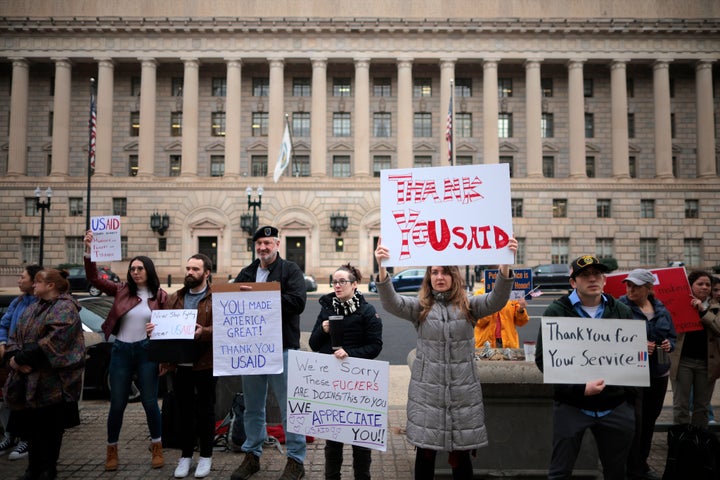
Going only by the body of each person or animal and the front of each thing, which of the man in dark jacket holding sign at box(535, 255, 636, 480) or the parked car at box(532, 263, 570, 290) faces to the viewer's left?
the parked car

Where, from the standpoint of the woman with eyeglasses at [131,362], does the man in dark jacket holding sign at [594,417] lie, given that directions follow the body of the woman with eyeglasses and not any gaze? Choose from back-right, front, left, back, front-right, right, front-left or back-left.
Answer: front-left

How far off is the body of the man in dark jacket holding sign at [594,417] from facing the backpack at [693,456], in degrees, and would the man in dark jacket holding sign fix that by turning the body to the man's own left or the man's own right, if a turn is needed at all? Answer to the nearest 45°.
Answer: approximately 135° to the man's own left

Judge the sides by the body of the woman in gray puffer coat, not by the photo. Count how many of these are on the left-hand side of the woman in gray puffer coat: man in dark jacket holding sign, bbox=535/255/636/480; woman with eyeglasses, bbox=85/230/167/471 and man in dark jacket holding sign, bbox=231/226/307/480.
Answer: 1

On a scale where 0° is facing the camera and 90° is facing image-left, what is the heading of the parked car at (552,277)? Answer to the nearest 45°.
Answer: approximately 90°

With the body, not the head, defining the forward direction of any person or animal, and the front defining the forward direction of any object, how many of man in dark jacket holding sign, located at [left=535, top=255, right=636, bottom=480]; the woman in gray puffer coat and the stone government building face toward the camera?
3

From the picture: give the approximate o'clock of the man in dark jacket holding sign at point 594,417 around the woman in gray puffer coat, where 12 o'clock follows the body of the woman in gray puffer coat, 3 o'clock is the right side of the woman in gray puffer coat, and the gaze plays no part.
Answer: The man in dark jacket holding sign is roughly at 9 o'clock from the woman in gray puffer coat.

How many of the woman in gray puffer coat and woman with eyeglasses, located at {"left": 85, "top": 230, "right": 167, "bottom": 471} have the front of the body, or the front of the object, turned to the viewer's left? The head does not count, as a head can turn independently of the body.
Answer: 0

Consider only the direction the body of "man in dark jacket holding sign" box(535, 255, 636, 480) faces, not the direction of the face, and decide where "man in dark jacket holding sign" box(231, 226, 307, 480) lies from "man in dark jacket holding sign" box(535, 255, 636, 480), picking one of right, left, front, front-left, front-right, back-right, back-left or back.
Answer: right

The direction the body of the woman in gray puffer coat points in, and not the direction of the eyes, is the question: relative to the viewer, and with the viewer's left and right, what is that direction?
facing the viewer

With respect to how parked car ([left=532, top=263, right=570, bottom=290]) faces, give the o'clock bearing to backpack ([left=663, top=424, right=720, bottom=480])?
The backpack is roughly at 9 o'clock from the parked car.

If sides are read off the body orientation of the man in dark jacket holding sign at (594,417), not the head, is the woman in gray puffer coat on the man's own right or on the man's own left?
on the man's own right

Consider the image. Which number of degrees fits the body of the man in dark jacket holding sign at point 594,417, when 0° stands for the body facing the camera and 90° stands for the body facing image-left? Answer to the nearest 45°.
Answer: approximately 0°

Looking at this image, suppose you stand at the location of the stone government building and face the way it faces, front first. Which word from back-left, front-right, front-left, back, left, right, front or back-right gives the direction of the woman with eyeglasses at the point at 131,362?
front

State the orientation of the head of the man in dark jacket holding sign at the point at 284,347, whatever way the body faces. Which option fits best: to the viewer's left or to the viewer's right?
to the viewer's left

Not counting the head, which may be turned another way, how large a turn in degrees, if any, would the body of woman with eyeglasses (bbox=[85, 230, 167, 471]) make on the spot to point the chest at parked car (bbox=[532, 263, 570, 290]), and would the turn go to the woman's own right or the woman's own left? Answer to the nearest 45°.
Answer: approximately 135° to the woman's own left

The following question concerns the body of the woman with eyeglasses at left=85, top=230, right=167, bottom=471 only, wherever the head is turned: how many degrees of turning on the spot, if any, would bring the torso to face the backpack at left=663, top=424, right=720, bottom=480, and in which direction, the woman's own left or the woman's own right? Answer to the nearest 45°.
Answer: approximately 45° to the woman's own left

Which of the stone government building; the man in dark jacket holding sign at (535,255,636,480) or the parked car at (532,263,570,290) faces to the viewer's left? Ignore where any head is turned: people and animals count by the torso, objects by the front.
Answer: the parked car

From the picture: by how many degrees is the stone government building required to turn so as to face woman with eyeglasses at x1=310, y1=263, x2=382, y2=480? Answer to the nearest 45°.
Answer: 0° — it already faces them

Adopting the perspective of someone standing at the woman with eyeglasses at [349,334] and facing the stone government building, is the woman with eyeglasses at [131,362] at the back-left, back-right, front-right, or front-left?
front-left

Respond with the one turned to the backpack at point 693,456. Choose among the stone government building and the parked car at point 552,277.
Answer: the stone government building
